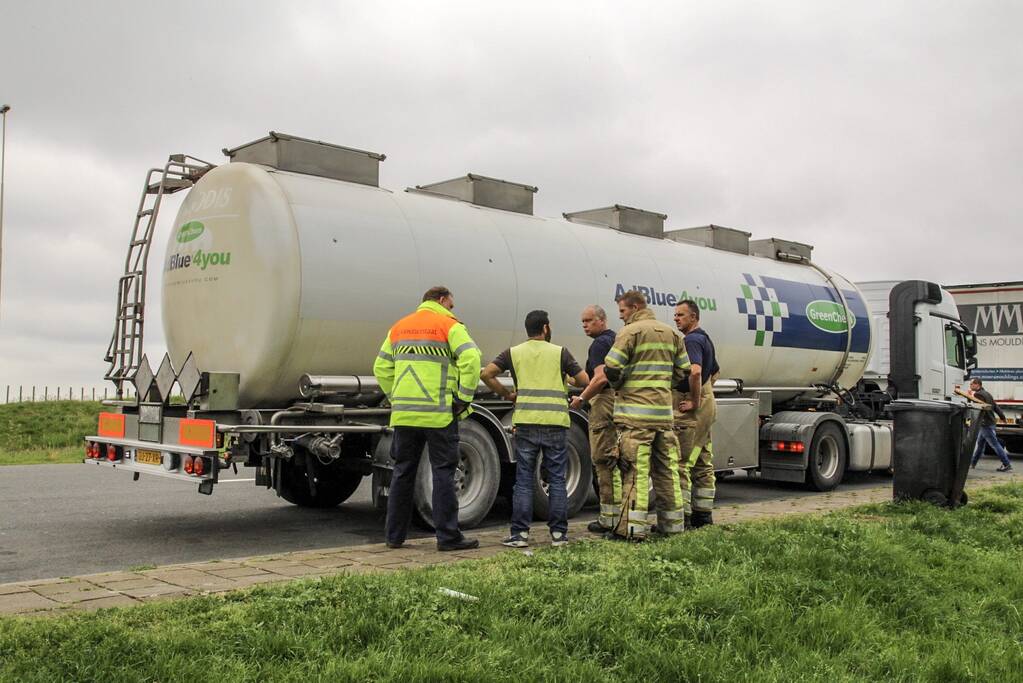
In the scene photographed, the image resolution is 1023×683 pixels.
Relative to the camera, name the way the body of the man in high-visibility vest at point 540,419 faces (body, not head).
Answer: away from the camera

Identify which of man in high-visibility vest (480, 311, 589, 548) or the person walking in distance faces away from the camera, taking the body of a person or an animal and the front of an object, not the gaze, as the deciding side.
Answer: the man in high-visibility vest

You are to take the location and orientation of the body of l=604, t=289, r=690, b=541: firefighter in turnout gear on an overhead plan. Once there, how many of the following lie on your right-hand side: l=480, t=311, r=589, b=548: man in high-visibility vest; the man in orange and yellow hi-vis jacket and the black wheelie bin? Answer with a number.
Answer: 1

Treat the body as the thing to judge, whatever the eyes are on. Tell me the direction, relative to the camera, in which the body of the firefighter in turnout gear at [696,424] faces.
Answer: to the viewer's left

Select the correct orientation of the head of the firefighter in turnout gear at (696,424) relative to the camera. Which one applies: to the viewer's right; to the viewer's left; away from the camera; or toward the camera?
to the viewer's left

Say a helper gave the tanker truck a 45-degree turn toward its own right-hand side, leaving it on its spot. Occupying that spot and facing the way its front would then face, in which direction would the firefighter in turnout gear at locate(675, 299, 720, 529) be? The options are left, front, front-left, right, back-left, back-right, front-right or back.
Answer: front

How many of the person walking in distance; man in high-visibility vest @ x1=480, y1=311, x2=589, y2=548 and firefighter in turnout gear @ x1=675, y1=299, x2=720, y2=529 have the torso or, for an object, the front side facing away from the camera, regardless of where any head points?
1

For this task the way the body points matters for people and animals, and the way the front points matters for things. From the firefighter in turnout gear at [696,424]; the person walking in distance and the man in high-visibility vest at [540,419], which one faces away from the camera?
the man in high-visibility vest

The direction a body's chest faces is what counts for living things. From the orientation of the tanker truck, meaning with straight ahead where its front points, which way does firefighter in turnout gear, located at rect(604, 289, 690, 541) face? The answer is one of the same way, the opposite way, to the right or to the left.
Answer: to the left

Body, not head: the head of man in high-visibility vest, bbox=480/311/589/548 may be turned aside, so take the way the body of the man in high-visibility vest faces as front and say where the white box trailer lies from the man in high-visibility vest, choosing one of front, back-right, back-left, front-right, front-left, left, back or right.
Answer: front-right

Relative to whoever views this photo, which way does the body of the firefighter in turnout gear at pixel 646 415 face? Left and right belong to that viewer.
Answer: facing away from the viewer and to the left of the viewer

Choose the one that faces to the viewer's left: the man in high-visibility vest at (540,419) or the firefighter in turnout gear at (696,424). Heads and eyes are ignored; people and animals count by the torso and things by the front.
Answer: the firefighter in turnout gear

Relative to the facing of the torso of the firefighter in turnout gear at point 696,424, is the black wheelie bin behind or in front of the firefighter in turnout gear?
behind
